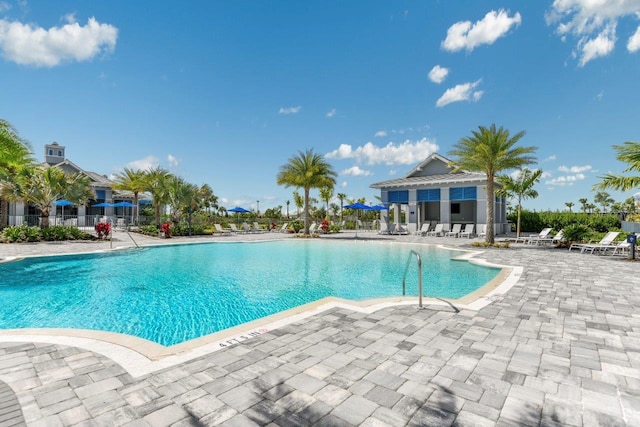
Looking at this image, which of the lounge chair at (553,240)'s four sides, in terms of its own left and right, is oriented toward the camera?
left

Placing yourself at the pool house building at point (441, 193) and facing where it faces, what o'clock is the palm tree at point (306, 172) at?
The palm tree is roughly at 2 o'clock from the pool house building.

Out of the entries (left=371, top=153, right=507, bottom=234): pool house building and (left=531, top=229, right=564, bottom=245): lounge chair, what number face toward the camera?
1

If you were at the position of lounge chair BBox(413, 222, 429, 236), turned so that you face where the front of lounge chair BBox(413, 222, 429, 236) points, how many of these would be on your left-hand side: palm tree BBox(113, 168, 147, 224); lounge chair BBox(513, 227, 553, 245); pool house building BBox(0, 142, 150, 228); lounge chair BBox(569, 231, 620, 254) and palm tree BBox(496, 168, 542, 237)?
3

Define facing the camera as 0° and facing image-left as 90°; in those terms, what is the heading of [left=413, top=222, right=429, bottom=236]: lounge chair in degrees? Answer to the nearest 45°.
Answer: approximately 45°

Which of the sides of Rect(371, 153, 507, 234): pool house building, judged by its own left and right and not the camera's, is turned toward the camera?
front

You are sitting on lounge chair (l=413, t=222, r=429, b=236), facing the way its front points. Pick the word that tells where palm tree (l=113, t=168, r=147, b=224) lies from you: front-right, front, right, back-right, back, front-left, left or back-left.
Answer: front-right

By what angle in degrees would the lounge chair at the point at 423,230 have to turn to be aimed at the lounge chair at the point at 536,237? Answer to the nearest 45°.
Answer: approximately 90° to its left

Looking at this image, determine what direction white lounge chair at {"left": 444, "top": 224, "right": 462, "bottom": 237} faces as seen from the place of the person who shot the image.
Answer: facing the viewer and to the left of the viewer

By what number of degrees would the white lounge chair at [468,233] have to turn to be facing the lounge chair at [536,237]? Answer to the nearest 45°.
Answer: approximately 90° to its left

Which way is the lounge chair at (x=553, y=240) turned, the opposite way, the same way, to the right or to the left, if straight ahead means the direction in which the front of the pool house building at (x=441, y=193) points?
to the right

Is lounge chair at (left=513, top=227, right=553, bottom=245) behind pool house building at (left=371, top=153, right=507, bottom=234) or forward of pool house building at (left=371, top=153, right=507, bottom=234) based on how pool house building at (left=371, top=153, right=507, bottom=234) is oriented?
forward

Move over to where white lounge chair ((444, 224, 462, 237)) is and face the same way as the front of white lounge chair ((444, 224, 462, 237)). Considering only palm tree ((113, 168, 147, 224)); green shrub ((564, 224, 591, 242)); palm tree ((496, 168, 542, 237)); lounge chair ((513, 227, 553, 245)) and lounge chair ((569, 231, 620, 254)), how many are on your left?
4
